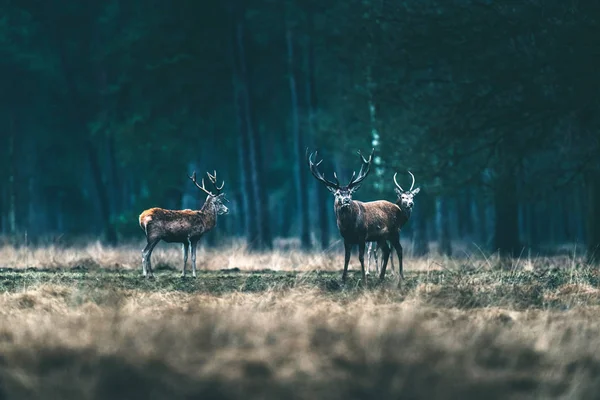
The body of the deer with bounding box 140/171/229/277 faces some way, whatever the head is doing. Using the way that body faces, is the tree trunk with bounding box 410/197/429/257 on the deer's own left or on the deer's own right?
on the deer's own left

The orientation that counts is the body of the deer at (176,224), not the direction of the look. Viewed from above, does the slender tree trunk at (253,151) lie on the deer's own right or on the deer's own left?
on the deer's own left

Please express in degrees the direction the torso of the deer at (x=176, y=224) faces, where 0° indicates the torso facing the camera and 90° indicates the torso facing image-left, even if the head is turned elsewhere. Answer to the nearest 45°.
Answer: approximately 270°

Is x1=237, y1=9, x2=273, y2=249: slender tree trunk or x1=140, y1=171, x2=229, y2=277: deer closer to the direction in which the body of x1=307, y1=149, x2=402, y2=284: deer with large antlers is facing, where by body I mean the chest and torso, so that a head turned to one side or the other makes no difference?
the deer

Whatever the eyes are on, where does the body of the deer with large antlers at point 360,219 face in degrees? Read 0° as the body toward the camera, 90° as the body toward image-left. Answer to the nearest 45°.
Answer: approximately 45°

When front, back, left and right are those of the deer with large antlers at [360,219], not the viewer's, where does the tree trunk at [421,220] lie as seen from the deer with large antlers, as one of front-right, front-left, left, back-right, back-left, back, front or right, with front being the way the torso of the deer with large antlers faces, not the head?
back-right

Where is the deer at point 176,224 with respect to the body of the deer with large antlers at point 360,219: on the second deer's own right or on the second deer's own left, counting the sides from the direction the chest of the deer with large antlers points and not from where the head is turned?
on the second deer's own right

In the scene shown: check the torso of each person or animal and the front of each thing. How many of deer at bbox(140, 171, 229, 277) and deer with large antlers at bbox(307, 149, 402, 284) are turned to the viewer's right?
1

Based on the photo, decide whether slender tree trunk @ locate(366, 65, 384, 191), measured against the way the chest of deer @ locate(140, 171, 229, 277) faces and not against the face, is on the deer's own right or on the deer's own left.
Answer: on the deer's own left

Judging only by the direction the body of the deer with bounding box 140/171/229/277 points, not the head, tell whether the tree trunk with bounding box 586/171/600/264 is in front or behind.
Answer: in front

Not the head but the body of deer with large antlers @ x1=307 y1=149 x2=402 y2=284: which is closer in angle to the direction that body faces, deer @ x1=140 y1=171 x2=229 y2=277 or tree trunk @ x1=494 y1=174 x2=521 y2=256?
the deer

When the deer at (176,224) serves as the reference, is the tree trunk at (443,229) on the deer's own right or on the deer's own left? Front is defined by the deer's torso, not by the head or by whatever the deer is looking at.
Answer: on the deer's own left

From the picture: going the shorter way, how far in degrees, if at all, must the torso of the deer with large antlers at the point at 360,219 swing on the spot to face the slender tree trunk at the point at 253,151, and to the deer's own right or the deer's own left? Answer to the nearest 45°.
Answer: approximately 135° to the deer's own right

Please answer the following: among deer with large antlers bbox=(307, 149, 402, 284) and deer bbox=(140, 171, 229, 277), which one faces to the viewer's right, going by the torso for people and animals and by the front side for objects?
the deer

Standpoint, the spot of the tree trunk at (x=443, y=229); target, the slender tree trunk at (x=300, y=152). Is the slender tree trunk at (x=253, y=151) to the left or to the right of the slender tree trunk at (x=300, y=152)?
left
